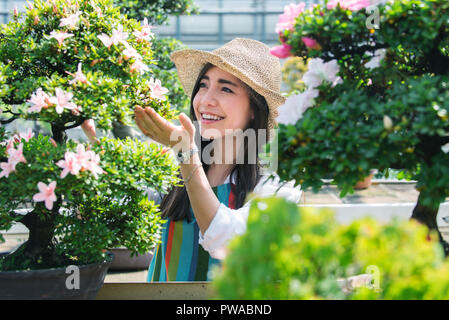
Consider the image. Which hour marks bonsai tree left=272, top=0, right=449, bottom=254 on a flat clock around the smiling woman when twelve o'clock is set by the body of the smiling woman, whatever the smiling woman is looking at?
The bonsai tree is roughly at 10 o'clock from the smiling woman.

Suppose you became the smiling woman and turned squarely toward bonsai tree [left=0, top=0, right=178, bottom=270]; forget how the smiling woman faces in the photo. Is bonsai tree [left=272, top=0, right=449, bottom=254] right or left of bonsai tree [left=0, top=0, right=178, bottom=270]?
left

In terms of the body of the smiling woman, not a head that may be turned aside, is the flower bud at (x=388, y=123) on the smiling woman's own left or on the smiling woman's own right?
on the smiling woman's own left

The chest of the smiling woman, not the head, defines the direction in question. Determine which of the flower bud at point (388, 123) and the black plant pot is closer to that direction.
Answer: the black plant pot

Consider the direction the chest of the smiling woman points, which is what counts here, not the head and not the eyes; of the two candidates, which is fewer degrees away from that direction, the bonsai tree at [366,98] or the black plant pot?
the black plant pot

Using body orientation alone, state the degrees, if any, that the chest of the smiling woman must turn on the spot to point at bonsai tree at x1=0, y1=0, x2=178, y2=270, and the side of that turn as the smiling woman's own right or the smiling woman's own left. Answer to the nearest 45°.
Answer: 0° — they already face it

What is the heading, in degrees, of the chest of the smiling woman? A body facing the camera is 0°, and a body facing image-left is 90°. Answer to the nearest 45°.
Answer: approximately 45°
